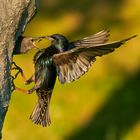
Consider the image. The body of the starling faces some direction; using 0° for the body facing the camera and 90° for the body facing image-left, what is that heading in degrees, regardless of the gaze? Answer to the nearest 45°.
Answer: approximately 90°
